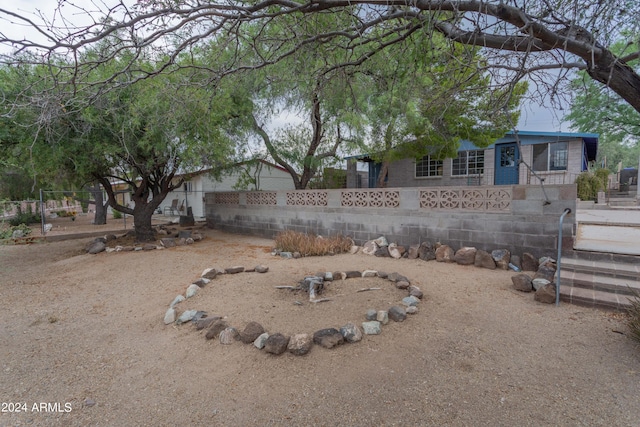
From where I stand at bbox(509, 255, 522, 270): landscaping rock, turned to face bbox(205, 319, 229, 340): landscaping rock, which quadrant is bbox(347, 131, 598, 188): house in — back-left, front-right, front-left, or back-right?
back-right

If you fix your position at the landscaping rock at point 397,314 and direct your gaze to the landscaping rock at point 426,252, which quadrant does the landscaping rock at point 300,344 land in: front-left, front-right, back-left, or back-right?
back-left

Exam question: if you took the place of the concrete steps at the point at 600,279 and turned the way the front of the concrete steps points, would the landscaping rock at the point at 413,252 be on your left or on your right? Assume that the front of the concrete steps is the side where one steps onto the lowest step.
on your right

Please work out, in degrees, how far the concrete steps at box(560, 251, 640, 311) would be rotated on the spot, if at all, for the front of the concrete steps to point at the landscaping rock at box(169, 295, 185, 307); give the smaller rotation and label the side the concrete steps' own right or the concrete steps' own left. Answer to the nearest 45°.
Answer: approximately 45° to the concrete steps' own right

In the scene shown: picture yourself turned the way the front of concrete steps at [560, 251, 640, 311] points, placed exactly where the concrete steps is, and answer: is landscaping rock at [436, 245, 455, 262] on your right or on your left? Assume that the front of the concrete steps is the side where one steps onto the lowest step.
on your right

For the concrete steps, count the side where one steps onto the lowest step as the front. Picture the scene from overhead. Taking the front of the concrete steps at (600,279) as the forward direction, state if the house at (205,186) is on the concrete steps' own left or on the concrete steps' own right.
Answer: on the concrete steps' own right

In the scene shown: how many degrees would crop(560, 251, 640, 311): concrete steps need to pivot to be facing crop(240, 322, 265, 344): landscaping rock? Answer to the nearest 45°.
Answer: approximately 45° to its right

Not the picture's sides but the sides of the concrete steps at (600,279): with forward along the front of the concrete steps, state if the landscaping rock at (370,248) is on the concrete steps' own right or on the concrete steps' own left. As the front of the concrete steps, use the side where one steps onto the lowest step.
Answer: on the concrete steps' own right

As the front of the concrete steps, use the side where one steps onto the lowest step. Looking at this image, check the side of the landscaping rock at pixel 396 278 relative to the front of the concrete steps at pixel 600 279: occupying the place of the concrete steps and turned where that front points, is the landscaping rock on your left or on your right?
on your right
